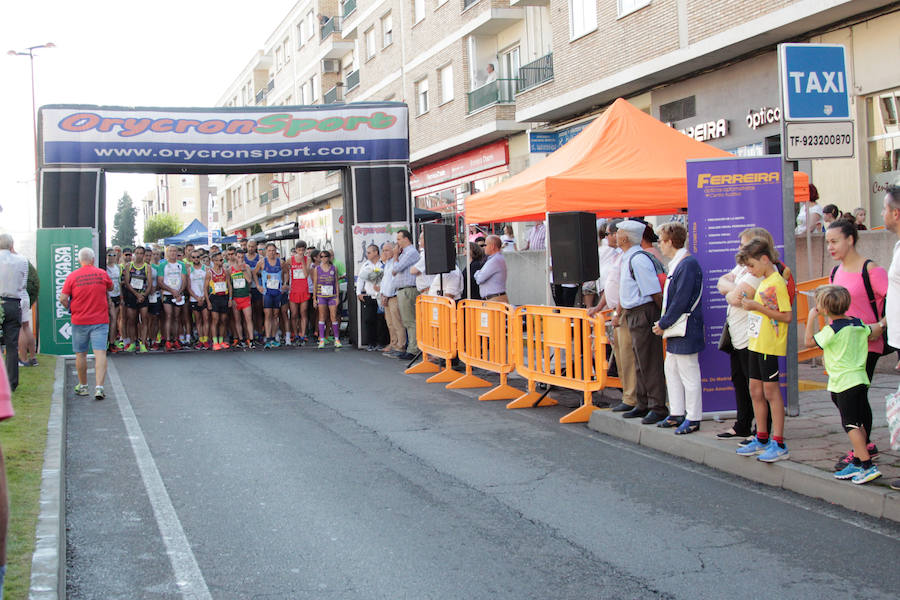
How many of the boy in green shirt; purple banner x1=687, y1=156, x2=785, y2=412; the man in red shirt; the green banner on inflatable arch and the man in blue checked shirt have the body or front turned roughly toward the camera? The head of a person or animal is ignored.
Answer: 2

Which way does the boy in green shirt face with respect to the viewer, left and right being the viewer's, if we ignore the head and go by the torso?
facing away from the viewer and to the left of the viewer

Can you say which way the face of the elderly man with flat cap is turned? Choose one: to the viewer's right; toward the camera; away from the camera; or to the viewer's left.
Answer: to the viewer's left

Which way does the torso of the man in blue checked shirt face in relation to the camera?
to the viewer's left
